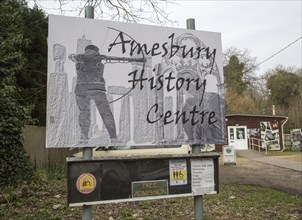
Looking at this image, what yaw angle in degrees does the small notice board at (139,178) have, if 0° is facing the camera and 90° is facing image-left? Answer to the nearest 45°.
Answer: approximately 0°

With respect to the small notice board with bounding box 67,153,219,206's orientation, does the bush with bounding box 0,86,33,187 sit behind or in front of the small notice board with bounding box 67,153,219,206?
behind
